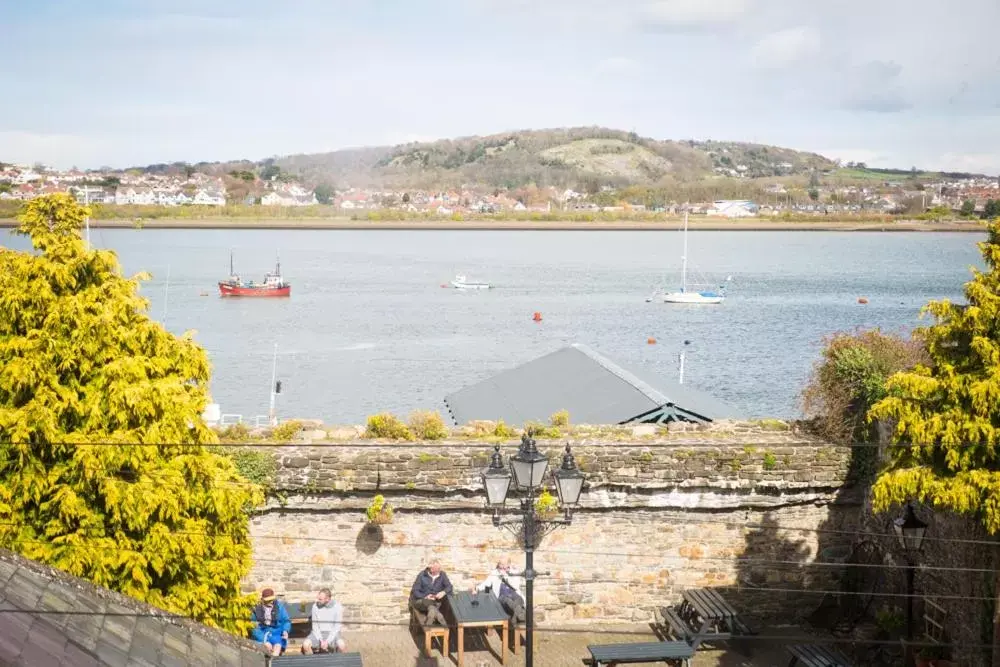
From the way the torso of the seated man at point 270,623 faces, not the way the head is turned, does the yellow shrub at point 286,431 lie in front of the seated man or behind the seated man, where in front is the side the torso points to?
behind

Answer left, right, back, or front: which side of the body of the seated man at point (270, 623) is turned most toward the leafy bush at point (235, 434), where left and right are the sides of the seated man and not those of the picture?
back

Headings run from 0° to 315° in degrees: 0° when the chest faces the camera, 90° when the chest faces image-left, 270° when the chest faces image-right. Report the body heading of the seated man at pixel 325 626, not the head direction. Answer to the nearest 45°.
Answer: approximately 0°

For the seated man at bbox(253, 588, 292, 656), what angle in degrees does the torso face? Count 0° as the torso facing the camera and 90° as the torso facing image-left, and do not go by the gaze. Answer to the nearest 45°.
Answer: approximately 0°

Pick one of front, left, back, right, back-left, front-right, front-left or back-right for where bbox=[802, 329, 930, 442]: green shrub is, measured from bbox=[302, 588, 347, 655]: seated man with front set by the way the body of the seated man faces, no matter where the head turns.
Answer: left

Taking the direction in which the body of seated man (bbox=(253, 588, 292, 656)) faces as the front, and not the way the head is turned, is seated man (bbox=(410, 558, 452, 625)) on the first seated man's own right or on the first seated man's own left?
on the first seated man's own left

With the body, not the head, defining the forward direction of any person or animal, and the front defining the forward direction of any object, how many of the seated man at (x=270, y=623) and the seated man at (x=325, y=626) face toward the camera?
2

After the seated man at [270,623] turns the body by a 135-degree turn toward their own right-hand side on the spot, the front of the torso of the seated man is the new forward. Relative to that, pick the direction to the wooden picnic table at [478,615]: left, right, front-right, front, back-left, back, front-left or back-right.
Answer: back-right

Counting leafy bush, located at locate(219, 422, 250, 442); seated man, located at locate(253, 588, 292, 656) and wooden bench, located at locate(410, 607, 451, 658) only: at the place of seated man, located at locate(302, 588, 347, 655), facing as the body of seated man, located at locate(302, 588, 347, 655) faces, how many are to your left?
1

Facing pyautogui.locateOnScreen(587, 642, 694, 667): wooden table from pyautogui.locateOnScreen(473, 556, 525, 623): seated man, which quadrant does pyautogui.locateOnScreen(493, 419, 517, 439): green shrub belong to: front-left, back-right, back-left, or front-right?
back-left

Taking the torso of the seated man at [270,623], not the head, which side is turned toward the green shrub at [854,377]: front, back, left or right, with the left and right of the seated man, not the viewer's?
left

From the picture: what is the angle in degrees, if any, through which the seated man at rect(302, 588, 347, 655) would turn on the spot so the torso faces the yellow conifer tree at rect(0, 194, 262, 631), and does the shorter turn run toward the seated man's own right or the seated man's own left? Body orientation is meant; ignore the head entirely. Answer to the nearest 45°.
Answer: approximately 45° to the seated man's own right

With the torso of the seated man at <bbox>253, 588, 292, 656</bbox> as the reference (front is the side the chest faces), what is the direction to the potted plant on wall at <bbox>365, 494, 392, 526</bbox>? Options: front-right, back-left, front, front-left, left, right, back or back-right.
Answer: back-left
